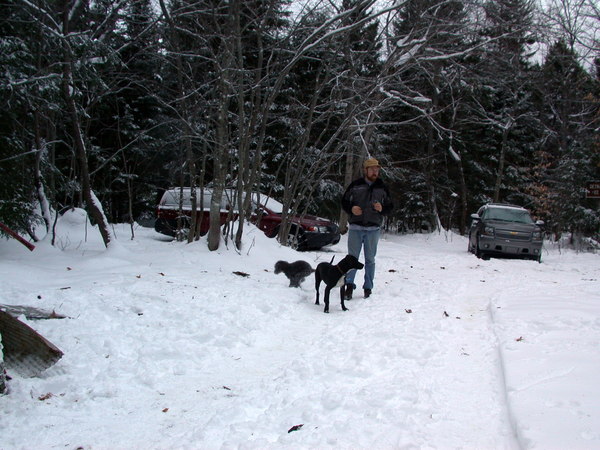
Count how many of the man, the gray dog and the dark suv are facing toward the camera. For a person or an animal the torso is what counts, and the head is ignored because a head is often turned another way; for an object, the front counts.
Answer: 2

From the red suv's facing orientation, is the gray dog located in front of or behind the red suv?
in front

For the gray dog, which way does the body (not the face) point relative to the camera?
to the viewer's left

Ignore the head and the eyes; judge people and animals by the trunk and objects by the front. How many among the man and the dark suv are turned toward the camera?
2

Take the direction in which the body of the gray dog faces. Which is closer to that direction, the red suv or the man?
the red suv

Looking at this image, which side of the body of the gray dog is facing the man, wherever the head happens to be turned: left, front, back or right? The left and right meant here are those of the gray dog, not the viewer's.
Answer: back

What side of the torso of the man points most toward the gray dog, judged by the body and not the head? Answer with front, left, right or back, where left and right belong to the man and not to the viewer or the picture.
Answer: right

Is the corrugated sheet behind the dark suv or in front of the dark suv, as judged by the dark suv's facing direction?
in front

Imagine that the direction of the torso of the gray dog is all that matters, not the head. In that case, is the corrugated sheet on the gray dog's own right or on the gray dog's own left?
on the gray dog's own left

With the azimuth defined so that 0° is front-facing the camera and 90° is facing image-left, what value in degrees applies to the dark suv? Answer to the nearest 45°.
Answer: approximately 0°

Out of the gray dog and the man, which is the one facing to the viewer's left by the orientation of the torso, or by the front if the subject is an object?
the gray dog
